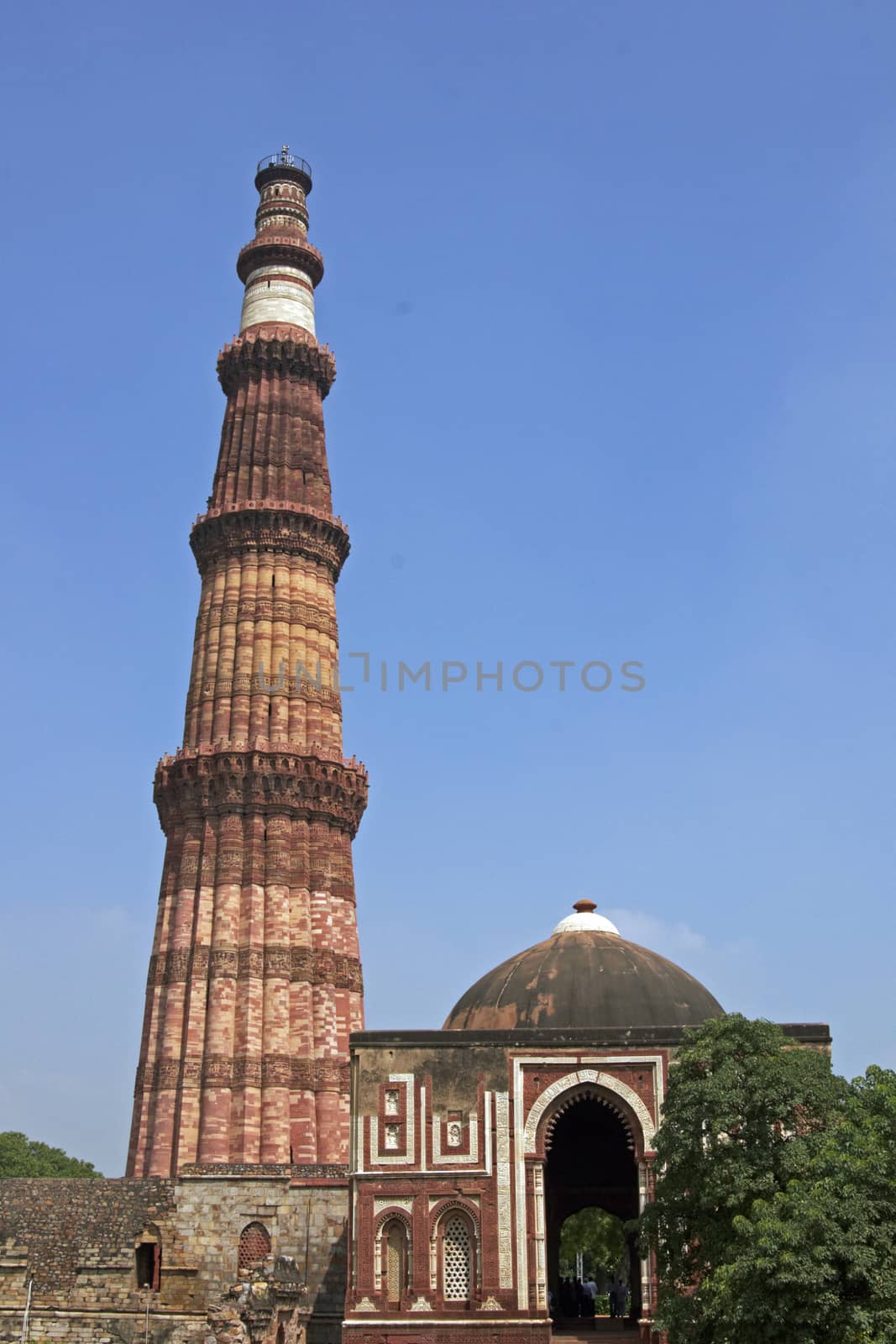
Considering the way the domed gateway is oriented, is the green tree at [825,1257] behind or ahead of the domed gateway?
ahead

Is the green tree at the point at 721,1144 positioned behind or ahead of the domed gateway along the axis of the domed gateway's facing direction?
ahead

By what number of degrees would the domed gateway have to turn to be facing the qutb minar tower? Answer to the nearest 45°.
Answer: approximately 135° to its right

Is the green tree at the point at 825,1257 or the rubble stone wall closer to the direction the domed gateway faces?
the green tree

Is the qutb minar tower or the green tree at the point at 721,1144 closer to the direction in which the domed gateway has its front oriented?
the green tree

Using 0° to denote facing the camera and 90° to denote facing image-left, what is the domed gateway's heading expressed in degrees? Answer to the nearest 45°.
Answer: approximately 0°

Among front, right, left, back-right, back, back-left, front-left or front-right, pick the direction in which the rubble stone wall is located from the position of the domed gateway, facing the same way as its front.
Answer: back-right

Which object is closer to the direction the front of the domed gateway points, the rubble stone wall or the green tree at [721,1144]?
the green tree
